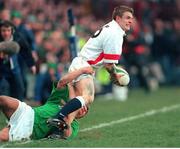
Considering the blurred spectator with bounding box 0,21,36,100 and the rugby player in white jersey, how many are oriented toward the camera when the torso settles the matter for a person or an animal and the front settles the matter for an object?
1

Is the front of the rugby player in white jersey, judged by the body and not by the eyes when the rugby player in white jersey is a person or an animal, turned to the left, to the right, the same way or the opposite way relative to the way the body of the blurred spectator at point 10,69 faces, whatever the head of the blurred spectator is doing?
to the left

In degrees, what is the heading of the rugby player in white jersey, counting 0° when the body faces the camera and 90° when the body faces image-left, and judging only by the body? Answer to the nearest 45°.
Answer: approximately 270°

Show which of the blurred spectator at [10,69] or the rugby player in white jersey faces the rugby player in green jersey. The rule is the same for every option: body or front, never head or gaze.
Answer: the blurred spectator

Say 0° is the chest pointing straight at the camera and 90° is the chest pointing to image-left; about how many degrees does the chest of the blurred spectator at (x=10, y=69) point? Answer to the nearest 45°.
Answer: approximately 0°
